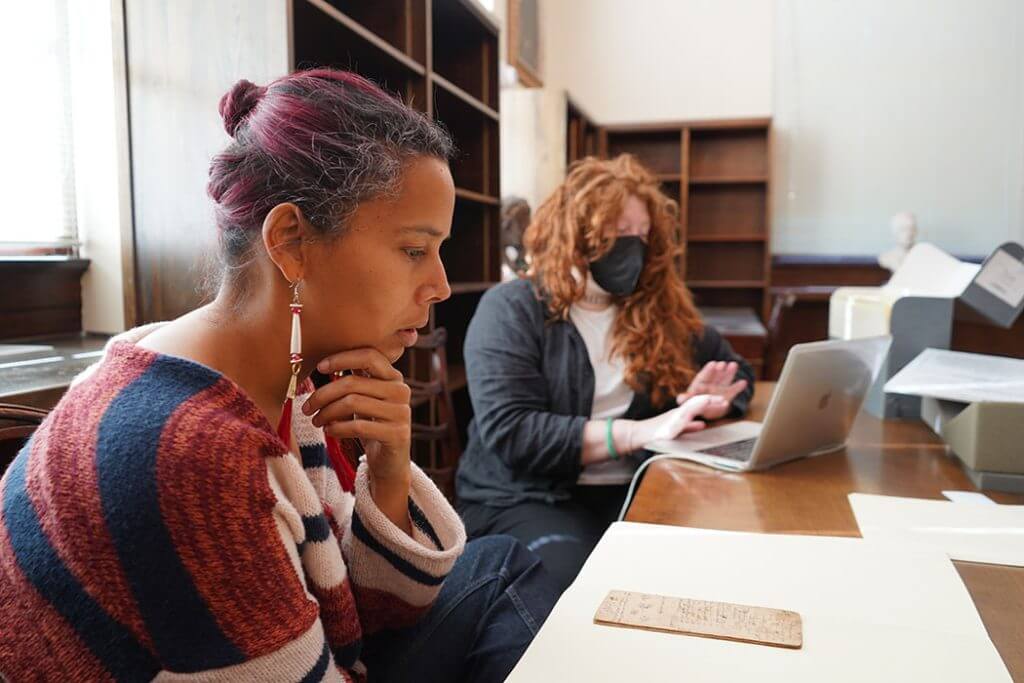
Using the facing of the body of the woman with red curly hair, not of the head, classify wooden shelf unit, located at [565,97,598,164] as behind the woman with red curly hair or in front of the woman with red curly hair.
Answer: behind

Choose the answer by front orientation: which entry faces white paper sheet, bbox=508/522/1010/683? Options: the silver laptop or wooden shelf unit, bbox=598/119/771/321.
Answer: the wooden shelf unit

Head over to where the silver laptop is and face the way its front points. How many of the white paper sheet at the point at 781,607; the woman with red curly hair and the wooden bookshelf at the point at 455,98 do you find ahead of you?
2

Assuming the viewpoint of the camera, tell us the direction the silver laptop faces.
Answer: facing away from the viewer and to the left of the viewer

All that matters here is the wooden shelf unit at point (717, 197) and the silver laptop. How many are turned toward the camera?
1

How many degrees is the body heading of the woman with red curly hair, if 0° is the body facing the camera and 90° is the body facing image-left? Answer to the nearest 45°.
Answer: approximately 315°

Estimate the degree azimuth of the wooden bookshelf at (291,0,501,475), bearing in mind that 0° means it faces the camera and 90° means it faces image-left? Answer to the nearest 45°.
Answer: approximately 315°

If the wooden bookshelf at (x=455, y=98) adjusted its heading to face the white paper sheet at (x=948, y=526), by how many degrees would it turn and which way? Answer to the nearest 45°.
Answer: approximately 45° to its right

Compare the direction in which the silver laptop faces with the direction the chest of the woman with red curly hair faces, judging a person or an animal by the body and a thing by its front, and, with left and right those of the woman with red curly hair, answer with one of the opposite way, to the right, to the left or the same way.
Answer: the opposite way
